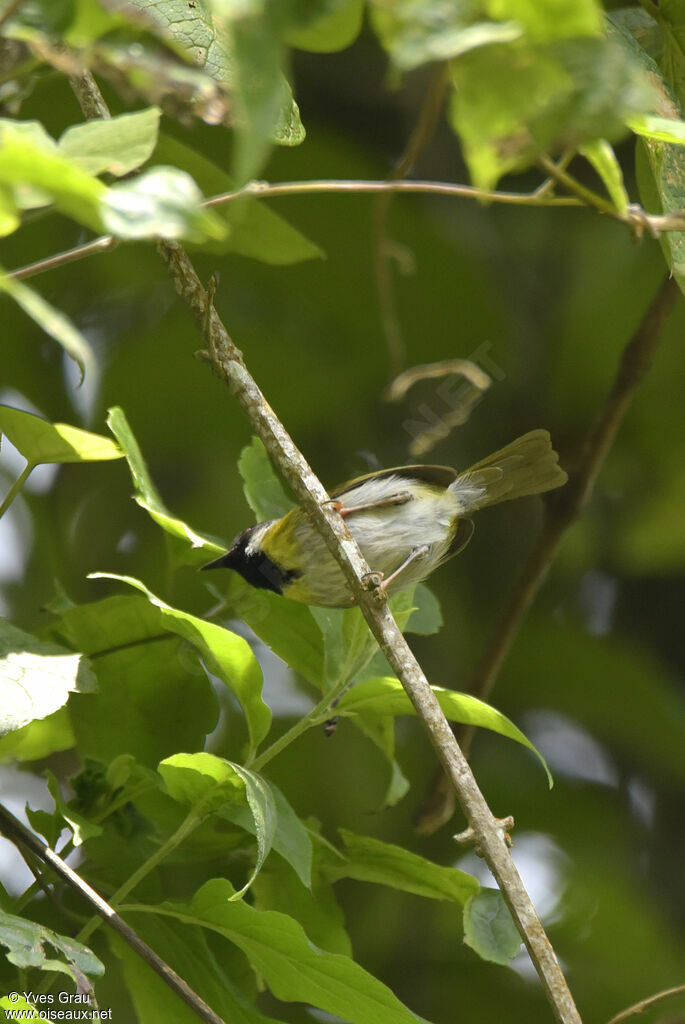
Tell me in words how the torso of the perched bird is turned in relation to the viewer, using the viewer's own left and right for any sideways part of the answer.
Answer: facing to the left of the viewer

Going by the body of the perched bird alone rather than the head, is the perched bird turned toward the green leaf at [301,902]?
no

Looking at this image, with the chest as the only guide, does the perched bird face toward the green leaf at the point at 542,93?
no

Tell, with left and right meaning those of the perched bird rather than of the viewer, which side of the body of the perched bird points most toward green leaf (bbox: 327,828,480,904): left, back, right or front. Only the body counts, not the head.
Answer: left

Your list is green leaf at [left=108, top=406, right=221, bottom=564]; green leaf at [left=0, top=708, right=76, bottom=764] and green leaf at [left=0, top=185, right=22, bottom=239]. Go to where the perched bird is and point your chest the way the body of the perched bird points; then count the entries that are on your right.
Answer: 0

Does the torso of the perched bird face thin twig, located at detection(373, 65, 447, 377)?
no

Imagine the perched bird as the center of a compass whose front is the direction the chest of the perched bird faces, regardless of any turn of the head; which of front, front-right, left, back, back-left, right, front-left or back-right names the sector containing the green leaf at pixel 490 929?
back

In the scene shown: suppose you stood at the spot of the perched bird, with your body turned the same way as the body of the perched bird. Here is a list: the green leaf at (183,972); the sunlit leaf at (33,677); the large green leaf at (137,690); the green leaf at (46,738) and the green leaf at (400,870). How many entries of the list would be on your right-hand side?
0
